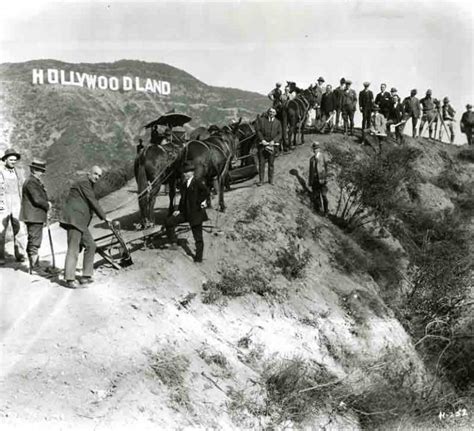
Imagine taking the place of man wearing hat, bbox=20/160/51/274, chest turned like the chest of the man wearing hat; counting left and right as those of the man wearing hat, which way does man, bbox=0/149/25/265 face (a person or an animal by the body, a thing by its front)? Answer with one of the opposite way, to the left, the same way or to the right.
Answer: to the right

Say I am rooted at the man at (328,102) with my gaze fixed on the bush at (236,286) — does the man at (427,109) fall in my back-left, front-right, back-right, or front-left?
back-left

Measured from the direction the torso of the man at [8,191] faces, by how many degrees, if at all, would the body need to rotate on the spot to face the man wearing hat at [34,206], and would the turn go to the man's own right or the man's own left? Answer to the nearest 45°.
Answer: approximately 45° to the man's own left

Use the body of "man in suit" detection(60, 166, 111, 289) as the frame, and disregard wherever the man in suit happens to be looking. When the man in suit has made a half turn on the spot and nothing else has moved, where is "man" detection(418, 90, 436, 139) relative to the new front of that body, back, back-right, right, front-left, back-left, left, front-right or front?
back-right

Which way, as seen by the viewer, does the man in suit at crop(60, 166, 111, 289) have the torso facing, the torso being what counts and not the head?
to the viewer's right

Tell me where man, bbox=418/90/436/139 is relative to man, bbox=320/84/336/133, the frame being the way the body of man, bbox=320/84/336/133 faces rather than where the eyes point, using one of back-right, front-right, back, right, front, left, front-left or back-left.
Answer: back-left

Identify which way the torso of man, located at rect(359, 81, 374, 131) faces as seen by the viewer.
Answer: toward the camera

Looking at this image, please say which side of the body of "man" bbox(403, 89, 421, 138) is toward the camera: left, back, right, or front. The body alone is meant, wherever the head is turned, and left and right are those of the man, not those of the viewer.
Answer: front

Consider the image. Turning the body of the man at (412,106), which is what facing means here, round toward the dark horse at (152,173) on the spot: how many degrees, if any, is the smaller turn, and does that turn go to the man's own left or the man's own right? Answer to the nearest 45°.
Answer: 0° — they already face it

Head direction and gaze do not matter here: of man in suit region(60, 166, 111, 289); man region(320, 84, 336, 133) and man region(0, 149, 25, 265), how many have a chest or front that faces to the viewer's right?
1
